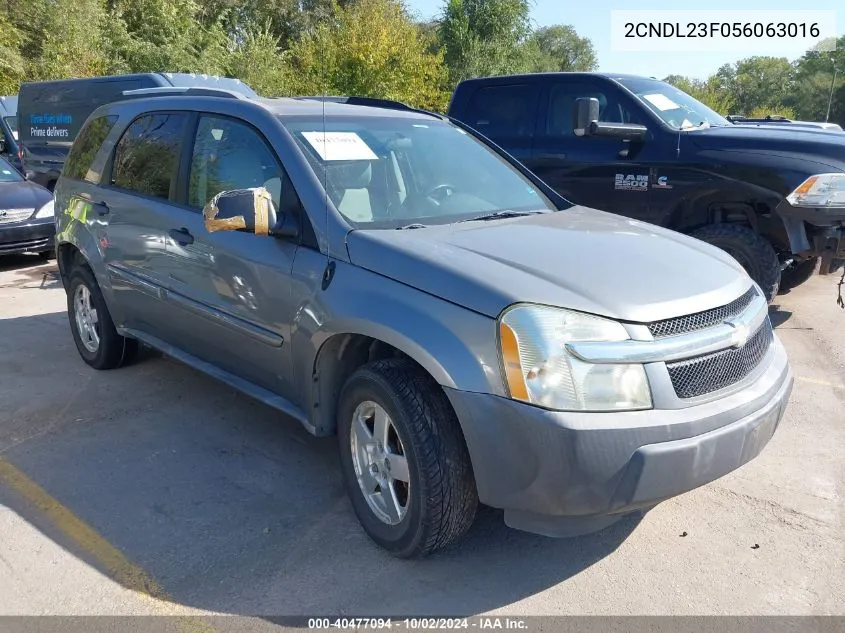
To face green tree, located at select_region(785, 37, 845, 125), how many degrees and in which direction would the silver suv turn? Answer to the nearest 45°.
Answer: approximately 90° to its left

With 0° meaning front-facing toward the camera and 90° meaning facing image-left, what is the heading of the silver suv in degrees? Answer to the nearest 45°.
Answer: approximately 315°

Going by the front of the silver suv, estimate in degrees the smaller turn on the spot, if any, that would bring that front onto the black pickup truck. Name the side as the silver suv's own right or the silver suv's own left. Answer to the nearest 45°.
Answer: approximately 90° to the silver suv's own left

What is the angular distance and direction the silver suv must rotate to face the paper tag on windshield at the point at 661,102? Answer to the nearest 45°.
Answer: approximately 90° to its left

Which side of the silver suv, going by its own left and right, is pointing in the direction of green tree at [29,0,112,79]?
back

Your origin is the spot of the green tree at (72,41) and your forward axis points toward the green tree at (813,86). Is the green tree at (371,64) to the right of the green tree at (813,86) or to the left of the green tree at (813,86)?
right

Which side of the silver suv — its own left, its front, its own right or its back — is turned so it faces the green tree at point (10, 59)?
back

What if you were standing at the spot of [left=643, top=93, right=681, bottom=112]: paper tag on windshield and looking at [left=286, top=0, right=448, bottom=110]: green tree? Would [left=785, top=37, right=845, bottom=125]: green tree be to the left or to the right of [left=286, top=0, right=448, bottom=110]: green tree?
right

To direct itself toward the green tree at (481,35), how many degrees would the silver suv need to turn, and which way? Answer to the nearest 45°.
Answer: approximately 135° to its left

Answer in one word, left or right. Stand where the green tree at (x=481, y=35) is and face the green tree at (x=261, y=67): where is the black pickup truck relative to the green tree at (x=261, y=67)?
left
